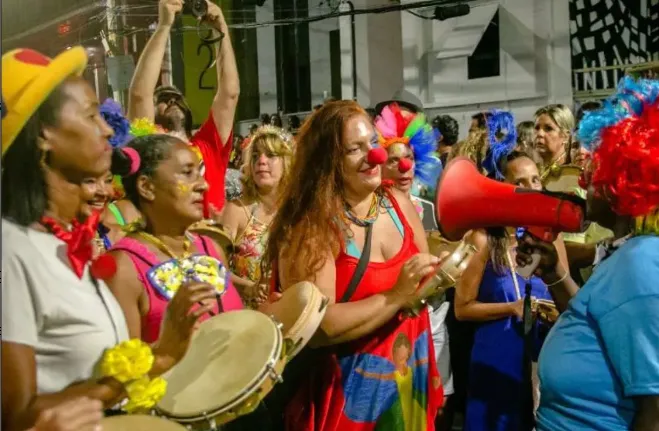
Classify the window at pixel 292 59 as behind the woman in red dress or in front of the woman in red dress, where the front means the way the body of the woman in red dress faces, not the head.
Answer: behind

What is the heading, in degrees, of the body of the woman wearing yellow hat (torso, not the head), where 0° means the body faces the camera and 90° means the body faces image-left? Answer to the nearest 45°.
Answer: approximately 270°

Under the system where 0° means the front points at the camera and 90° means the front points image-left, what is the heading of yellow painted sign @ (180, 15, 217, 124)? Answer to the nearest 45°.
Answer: approximately 0°

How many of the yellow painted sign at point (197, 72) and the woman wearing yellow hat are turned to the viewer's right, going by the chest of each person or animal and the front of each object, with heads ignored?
1

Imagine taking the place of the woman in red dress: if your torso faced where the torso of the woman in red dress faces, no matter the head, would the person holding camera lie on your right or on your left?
on your right

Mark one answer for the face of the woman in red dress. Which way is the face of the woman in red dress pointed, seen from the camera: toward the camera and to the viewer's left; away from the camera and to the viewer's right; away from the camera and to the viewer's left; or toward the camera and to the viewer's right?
toward the camera and to the viewer's right

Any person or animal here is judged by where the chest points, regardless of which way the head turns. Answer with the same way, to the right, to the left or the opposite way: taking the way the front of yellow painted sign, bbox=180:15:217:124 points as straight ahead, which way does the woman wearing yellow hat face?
to the left

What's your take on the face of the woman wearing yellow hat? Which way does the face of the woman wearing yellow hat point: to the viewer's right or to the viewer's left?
to the viewer's right

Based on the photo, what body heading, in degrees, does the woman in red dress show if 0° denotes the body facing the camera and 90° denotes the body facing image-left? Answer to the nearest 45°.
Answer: approximately 315°

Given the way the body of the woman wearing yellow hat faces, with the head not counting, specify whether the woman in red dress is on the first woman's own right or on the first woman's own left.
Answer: on the first woman's own left
